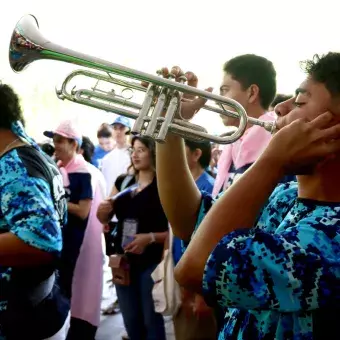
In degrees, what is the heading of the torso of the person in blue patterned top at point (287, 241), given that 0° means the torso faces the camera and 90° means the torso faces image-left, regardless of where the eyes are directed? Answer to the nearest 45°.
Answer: approximately 90°

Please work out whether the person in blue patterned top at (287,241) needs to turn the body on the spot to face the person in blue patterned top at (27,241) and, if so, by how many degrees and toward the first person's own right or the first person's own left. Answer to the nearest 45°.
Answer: approximately 45° to the first person's own right

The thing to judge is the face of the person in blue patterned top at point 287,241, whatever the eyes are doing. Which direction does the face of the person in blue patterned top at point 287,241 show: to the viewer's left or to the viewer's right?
to the viewer's left
